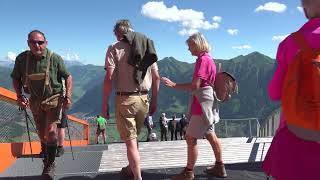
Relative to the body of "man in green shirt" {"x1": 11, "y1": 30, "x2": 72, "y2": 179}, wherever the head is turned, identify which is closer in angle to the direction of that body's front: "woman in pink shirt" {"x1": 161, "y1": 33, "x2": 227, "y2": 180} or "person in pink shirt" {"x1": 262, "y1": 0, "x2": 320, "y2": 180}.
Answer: the person in pink shirt

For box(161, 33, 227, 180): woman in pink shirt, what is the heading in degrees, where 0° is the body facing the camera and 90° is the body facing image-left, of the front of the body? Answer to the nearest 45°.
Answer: approximately 90°

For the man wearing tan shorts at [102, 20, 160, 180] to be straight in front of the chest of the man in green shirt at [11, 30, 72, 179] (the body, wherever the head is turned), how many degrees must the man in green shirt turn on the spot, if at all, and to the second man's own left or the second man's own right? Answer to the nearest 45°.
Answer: approximately 45° to the second man's own left

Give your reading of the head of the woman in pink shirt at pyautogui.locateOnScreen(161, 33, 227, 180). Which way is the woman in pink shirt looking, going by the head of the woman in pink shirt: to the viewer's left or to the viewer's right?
to the viewer's left

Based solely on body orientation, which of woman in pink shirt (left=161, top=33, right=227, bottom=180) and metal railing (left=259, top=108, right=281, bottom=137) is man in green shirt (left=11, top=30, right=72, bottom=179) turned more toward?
the woman in pink shirt

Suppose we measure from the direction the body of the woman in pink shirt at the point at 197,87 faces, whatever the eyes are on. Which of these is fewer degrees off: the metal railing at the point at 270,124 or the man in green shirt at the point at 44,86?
the man in green shirt
